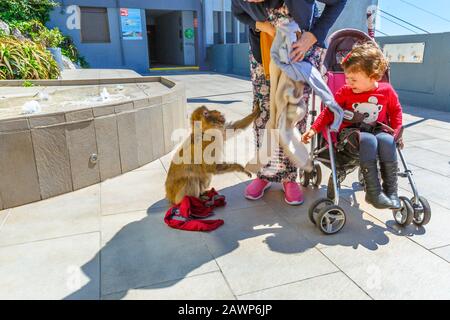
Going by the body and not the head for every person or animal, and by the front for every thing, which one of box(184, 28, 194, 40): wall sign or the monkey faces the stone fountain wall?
the wall sign

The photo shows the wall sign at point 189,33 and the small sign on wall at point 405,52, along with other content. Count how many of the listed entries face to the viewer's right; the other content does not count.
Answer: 0

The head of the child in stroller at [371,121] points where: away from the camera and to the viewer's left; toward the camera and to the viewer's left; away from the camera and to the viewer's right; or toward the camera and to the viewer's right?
toward the camera and to the viewer's left

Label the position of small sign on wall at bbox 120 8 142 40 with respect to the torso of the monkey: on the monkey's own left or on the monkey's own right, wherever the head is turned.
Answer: on the monkey's own left

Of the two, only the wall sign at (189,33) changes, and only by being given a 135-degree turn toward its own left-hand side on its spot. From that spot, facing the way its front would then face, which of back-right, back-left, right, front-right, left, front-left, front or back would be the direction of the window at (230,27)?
front-right

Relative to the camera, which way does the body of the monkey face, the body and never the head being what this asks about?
to the viewer's right

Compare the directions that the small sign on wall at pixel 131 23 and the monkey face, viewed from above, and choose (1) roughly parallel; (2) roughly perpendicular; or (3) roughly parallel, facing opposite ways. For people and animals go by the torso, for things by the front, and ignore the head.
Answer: roughly perpendicular

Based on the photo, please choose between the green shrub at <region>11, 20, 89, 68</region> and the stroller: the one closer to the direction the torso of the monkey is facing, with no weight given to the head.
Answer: the stroller

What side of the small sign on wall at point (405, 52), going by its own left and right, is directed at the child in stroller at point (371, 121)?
front

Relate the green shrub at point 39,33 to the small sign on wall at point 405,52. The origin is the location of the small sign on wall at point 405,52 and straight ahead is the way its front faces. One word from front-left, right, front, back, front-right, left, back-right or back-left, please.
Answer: right

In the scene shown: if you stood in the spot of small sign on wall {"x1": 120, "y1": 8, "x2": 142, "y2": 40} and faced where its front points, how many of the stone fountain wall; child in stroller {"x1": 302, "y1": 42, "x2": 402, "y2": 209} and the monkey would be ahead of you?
3

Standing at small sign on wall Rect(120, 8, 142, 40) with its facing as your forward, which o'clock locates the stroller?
The stroller is roughly at 12 o'clock from the small sign on wall.

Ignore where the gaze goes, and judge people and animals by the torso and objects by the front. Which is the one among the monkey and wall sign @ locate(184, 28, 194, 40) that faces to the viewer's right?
the monkey

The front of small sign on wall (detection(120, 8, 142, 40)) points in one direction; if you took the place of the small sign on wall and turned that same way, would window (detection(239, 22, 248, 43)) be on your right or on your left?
on your left
